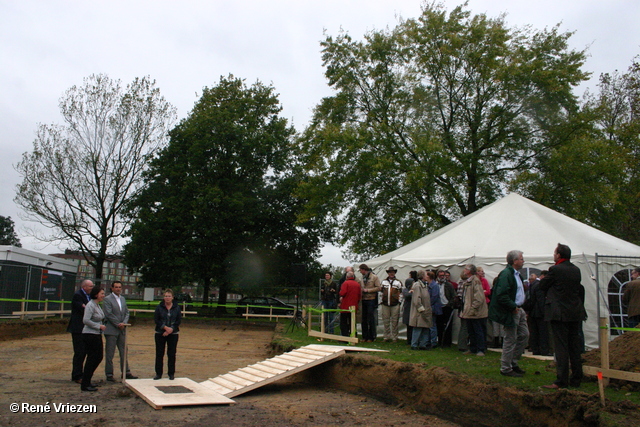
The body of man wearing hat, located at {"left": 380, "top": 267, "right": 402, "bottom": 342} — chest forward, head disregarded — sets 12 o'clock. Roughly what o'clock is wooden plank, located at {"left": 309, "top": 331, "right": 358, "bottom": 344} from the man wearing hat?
The wooden plank is roughly at 3 o'clock from the man wearing hat.

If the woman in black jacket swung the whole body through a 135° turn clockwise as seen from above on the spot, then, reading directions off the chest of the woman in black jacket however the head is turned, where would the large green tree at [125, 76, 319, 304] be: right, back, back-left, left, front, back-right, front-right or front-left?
front-right

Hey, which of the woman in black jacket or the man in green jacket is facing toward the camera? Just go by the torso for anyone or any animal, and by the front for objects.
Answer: the woman in black jacket

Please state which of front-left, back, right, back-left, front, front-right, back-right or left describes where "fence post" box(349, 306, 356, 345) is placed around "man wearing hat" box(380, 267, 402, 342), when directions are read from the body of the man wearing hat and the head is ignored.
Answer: front-right

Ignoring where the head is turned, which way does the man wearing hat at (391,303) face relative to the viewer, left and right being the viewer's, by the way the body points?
facing the viewer

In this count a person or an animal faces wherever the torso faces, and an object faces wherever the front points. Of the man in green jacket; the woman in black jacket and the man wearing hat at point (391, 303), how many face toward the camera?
2

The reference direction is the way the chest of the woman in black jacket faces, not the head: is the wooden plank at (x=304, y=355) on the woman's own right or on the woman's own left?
on the woman's own left

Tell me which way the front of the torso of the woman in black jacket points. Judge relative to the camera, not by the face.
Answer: toward the camera

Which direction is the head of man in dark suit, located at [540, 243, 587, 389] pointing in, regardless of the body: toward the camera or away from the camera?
away from the camera

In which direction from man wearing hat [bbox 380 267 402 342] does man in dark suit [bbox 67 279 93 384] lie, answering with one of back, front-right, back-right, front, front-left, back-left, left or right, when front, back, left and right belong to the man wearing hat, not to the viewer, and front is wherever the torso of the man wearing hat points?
front-right
